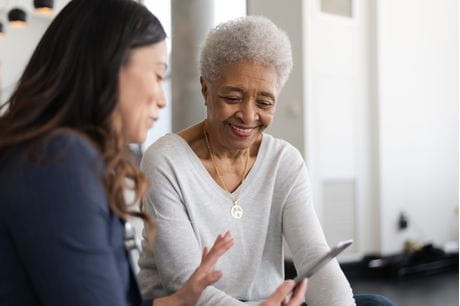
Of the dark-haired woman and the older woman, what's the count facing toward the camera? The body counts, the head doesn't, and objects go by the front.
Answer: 1

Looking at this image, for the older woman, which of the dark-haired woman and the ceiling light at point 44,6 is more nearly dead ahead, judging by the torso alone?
the dark-haired woman

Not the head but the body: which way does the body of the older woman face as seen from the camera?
toward the camera

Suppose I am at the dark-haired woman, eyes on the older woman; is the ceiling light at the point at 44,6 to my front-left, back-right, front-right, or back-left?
front-left

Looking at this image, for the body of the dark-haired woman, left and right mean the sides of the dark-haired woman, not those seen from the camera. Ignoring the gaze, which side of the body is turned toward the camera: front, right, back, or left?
right

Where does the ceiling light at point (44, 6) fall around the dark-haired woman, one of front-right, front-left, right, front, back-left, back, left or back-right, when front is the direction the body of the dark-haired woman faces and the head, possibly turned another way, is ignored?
left

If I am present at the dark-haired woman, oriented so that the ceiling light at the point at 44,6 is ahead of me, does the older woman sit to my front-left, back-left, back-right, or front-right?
front-right

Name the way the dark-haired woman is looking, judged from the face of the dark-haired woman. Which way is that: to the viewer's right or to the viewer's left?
to the viewer's right

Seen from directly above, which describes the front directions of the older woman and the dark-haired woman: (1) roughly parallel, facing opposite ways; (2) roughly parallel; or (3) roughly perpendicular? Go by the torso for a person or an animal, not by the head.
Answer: roughly perpendicular
